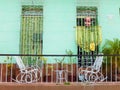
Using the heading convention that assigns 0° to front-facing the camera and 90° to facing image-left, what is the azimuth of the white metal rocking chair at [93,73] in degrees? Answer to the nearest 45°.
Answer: approximately 90°

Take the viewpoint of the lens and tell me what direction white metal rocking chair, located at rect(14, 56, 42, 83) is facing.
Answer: facing to the right of the viewer

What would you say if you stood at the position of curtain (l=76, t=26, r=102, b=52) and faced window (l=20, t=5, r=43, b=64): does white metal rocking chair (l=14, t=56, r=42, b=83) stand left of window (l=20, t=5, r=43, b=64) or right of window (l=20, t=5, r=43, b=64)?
left

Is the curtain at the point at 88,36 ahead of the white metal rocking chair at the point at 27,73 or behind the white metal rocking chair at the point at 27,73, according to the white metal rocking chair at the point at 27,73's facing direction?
ahead

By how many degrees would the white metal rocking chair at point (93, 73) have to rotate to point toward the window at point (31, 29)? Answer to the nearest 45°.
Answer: approximately 45° to its right

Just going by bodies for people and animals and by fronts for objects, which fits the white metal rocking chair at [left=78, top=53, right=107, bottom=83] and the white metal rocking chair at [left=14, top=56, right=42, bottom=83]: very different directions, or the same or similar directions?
very different directions

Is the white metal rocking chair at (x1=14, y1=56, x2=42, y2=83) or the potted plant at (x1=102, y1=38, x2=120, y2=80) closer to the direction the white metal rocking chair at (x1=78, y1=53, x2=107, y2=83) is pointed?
the white metal rocking chair

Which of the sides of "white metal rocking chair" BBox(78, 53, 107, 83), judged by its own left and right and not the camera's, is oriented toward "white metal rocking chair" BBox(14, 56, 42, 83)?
front

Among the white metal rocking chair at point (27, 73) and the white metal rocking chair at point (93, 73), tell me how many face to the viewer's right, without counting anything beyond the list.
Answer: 1
